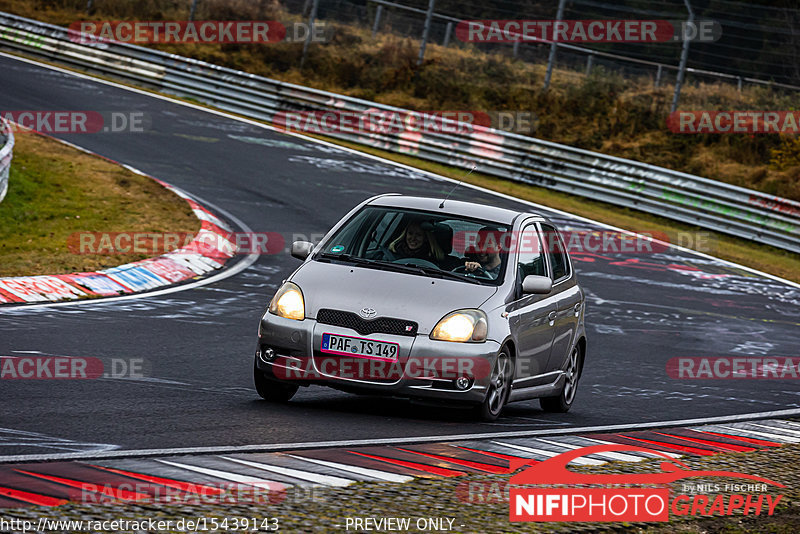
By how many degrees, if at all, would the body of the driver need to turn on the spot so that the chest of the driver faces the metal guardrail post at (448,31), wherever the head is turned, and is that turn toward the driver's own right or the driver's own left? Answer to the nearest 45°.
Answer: approximately 135° to the driver's own right

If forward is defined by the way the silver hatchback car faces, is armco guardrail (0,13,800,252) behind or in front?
behind

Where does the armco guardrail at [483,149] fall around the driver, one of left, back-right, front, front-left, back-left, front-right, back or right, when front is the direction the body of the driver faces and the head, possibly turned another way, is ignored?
back-right

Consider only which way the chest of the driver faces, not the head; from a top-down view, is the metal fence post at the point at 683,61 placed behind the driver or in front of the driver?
behind

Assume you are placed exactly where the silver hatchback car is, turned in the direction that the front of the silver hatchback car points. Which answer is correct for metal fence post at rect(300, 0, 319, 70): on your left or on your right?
on your right

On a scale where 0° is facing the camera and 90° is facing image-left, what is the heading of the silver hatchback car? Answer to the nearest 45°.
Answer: approximately 45°

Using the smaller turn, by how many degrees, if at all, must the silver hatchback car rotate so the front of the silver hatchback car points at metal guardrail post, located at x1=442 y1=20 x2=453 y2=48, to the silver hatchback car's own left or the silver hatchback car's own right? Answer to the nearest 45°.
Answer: approximately 135° to the silver hatchback car's own right
